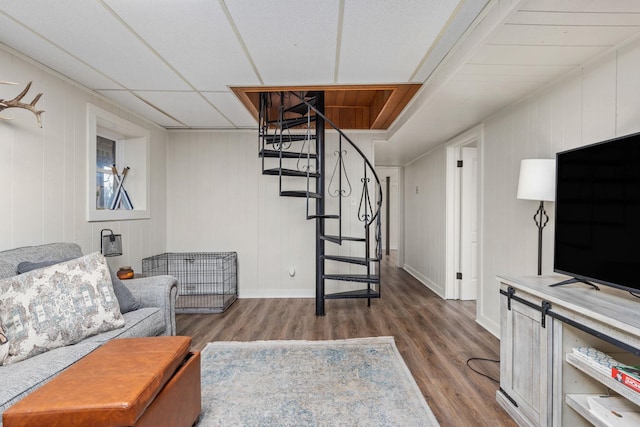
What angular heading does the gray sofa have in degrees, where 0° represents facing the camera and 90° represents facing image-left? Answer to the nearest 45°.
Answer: approximately 315°

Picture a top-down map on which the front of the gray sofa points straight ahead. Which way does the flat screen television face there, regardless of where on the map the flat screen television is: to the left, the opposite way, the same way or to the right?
the opposite way

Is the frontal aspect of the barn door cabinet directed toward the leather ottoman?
yes

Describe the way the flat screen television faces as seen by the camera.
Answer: facing the viewer and to the left of the viewer

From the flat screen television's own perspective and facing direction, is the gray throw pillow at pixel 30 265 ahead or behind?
ahead

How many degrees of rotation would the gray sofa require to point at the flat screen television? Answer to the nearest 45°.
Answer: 0° — it already faces it

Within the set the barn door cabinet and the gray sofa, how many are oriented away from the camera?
0

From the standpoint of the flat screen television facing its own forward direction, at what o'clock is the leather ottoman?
The leather ottoman is roughly at 12 o'clock from the flat screen television.

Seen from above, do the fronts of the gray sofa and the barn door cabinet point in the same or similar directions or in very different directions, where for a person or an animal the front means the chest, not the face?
very different directions

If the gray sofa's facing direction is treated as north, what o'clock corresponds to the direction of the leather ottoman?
The leather ottoman is roughly at 1 o'clock from the gray sofa.

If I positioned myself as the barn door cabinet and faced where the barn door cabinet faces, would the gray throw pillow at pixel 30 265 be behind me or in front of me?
in front

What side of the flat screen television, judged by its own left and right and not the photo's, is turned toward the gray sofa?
front
